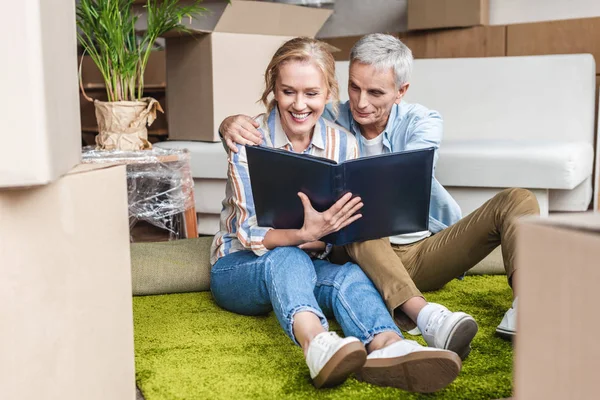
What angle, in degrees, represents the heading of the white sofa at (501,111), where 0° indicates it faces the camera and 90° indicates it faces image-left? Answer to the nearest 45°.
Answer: approximately 0°

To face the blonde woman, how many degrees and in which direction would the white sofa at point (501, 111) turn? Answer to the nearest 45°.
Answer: approximately 45° to its right

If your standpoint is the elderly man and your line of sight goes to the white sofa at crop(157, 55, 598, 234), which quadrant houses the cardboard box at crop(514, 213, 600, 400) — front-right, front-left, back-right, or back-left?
back-right

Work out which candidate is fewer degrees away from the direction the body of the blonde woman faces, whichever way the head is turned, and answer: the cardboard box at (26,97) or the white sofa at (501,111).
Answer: the cardboard box

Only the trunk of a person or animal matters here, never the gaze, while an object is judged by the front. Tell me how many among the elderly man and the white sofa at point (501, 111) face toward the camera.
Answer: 2

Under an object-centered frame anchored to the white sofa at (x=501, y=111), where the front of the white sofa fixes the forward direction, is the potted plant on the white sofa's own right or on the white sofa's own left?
on the white sofa's own right

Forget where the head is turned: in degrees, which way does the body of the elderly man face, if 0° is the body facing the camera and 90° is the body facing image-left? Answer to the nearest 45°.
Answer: approximately 0°

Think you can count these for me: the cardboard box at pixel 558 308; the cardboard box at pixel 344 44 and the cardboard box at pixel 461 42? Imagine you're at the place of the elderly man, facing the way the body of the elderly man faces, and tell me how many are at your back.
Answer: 2

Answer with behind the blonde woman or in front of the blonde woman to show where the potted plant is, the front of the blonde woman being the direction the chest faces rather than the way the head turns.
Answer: behind

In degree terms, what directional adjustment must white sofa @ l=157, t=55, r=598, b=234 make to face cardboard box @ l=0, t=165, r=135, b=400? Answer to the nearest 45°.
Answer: approximately 45° to its right

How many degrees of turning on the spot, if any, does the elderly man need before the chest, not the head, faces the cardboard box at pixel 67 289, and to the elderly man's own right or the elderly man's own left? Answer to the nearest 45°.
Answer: approximately 45° to the elderly man's own right
